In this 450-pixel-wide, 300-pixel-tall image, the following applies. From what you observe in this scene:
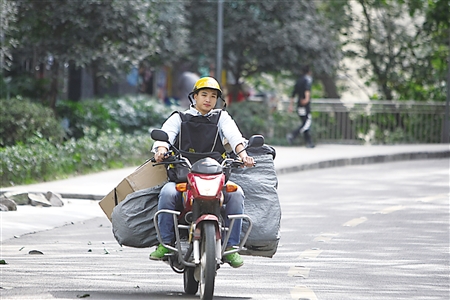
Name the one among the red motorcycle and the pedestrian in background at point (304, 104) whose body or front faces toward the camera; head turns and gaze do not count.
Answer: the red motorcycle

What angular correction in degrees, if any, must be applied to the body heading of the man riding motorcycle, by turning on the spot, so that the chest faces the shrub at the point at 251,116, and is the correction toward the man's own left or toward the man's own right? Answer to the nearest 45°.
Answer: approximately 180°

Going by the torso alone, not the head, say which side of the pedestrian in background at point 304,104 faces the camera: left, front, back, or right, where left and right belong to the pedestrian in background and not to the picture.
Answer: right

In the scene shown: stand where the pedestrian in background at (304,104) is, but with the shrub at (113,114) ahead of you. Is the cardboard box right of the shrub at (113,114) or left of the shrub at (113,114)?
left

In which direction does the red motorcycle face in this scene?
toward the camera

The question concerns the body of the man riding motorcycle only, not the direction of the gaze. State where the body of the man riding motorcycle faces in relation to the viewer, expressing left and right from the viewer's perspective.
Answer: facing the viewer

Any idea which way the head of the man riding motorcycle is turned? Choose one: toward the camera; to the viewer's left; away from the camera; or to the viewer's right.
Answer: toward the camera

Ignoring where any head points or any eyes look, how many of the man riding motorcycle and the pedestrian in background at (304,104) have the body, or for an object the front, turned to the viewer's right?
1

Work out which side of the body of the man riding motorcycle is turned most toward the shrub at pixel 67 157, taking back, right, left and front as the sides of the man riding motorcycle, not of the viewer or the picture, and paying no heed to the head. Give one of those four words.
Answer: back

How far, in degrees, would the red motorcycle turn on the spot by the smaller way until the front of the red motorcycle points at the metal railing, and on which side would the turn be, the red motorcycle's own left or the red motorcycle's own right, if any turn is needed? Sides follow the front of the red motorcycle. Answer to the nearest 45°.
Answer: approximately 180°

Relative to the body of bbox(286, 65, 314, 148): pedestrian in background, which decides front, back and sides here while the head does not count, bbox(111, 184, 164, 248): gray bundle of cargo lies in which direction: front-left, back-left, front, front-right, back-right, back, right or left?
right

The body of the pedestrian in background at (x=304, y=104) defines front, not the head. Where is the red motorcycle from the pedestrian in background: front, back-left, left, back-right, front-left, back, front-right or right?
right

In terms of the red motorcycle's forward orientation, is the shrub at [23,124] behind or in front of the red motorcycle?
behind
